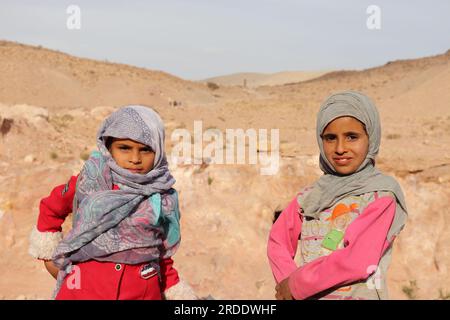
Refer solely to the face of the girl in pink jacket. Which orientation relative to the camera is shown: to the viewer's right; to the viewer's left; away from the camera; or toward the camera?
toward the camera

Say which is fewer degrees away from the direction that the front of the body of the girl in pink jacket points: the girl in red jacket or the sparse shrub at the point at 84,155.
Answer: the girl in red jacket

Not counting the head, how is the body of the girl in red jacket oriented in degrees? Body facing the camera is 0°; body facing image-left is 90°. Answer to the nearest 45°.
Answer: approximately 0°

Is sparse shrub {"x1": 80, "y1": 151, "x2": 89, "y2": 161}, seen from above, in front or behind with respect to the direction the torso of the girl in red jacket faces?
behind

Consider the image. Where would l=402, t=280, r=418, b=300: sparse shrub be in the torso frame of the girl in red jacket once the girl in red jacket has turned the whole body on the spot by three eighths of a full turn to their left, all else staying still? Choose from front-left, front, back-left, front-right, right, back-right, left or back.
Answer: front

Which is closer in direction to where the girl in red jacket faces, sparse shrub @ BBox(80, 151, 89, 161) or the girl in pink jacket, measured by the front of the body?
the girl in pink jacket

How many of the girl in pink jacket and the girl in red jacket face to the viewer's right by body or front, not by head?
0

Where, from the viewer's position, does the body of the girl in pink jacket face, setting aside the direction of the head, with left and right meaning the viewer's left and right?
facing the viewer and to the left of the viewer

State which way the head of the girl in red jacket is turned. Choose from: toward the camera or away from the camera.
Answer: toward the camera

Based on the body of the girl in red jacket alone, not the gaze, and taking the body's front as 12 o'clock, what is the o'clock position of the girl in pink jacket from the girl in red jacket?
The girl in pink jacket is roughly at 10 o'clock from the girl in red jacket.
